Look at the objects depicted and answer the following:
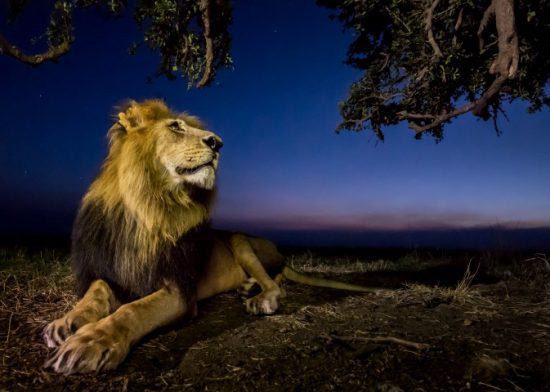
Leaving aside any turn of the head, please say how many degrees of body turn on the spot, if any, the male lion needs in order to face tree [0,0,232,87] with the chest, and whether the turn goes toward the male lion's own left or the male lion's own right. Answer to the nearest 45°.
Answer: approximately 135° to the male lion's own right

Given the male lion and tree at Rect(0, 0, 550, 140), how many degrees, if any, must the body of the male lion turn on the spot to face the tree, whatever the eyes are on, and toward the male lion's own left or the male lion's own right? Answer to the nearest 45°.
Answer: approximately 180°

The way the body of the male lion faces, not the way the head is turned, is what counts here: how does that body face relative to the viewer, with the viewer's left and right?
facing the viewer and to the left of the viewer

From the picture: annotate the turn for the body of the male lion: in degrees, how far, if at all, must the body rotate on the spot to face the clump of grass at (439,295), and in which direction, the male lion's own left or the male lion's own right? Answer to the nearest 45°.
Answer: approximately 135° to the male lion's own left

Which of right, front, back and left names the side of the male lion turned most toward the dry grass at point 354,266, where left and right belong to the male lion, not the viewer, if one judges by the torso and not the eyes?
back

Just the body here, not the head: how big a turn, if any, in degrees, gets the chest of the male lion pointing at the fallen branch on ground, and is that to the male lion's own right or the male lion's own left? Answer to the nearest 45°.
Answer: approximately 135° to the male lion's own left
